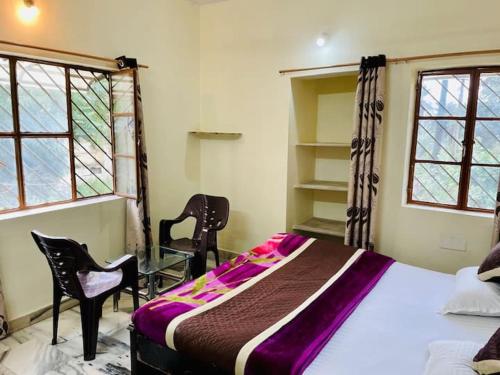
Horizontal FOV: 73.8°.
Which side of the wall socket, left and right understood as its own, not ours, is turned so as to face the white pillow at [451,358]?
front

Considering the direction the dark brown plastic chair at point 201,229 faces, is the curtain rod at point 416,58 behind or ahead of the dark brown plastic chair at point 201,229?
behind

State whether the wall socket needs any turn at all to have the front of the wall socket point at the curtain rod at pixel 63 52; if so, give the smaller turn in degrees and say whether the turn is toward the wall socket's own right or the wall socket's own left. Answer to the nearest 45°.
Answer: approximately 45° to the wall socket's own right

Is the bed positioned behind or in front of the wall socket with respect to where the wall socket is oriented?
in front

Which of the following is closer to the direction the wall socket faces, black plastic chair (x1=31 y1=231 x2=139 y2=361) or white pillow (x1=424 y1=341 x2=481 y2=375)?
the white pillow

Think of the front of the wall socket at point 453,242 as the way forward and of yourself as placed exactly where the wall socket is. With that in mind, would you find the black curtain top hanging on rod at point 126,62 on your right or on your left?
on your right
